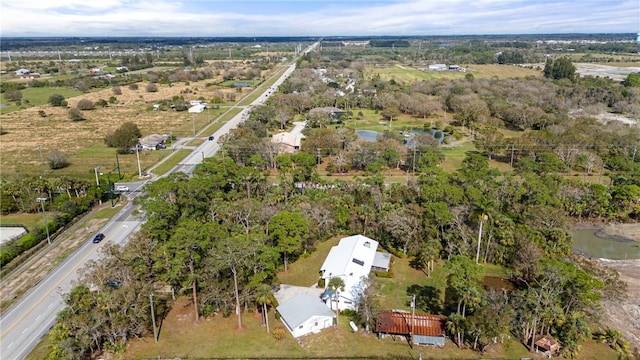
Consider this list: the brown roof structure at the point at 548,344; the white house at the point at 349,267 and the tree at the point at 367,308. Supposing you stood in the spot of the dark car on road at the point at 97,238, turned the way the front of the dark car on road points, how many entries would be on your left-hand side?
3

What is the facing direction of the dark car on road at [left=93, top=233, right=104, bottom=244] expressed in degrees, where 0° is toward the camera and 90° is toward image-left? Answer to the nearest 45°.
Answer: approximately 45°

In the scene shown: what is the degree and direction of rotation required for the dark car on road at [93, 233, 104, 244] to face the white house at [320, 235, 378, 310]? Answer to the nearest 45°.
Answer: approximately 90° to its left

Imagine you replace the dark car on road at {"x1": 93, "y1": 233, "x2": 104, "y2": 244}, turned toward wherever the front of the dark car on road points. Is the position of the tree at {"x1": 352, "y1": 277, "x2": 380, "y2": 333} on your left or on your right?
on your left

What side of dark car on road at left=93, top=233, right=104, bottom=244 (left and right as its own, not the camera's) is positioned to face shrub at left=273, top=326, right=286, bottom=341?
left

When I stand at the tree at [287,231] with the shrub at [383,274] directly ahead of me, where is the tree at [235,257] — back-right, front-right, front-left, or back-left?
back-right

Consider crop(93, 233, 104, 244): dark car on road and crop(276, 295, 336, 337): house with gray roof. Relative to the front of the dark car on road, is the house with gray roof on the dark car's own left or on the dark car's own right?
on the dark car's own left

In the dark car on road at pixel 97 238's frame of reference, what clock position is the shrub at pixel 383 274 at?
The shrub is roughly at 9 o'clock from the dark car on road.

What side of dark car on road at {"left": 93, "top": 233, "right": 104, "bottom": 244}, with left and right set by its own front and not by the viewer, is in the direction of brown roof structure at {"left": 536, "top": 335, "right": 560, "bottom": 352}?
left

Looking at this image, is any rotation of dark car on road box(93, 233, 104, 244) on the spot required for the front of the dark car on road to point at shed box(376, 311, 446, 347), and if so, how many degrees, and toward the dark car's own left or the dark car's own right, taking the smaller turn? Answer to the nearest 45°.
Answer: approximately 90° to the dark car's own left
